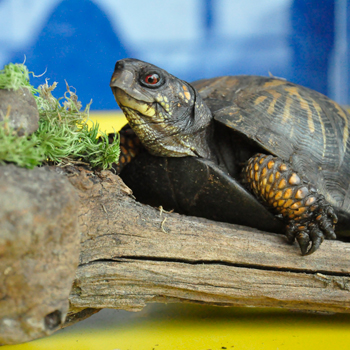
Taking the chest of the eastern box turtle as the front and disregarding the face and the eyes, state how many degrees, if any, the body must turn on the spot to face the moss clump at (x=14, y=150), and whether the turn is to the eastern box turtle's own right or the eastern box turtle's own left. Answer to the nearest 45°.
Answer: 0° — it already faces it

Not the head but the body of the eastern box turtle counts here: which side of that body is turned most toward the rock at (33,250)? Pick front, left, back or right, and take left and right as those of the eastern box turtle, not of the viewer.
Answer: front

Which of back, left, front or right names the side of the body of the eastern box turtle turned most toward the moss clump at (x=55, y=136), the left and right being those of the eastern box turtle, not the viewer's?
front

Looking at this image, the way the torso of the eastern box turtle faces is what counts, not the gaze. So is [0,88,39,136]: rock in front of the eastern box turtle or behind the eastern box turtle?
in front

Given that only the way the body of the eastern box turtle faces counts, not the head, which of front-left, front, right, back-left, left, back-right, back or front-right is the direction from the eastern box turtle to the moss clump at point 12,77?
front

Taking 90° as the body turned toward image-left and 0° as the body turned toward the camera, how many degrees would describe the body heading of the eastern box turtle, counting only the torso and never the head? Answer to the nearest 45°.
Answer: approximately 45°
